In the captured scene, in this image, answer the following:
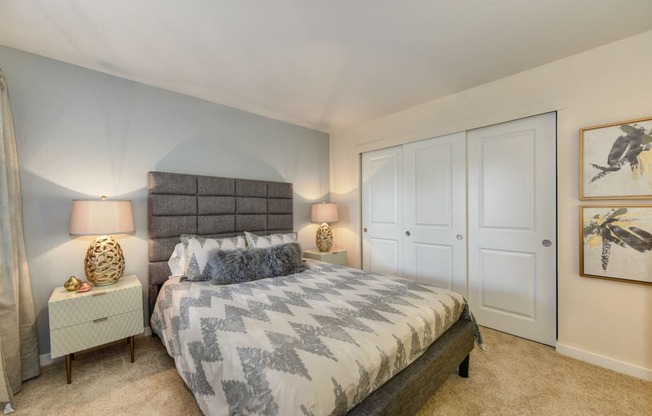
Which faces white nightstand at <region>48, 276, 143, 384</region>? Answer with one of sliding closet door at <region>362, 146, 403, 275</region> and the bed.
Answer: the sliding closet door

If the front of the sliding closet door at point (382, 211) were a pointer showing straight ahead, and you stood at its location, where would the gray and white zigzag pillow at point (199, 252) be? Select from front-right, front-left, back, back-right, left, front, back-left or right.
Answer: front

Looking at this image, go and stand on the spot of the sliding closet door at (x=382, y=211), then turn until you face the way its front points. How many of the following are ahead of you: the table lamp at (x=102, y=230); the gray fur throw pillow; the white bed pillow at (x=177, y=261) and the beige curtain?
4

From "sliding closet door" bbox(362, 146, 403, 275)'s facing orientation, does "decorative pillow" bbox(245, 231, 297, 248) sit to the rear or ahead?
ahead

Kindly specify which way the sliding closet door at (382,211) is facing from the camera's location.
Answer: facing the viewer and to the left of the viewer

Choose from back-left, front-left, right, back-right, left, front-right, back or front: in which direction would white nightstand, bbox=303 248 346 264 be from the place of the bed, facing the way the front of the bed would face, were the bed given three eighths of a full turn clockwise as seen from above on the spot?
right

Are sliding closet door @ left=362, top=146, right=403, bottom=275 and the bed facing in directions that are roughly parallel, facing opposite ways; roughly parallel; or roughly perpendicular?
roughly perpendicular

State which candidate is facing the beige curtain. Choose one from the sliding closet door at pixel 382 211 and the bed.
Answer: the sliding closet door

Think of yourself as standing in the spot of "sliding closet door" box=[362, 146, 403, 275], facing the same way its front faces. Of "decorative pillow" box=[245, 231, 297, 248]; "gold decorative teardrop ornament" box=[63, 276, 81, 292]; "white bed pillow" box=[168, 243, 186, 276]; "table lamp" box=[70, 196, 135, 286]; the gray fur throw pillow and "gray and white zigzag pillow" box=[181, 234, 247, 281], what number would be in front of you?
6

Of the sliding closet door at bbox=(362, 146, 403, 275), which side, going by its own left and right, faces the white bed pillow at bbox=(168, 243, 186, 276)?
front

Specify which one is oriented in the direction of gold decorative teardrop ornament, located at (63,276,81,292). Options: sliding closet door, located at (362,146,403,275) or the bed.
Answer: the sliding closet door

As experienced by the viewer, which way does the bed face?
facing the viewer and to the right of the viewer

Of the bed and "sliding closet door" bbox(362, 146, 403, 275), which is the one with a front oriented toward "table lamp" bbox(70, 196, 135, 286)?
the sliding closet door

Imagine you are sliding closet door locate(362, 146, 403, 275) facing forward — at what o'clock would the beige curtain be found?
The beige curtain is roughly at 12 o'clock from the sliding closet door.

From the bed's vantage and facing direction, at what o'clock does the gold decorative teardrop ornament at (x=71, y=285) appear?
The gold decorative teardrop ornament is roughly at 5 o'clock from the bed.

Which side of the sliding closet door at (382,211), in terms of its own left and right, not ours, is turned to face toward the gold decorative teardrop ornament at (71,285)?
front

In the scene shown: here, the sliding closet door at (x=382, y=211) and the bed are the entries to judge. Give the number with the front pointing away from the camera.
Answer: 0
